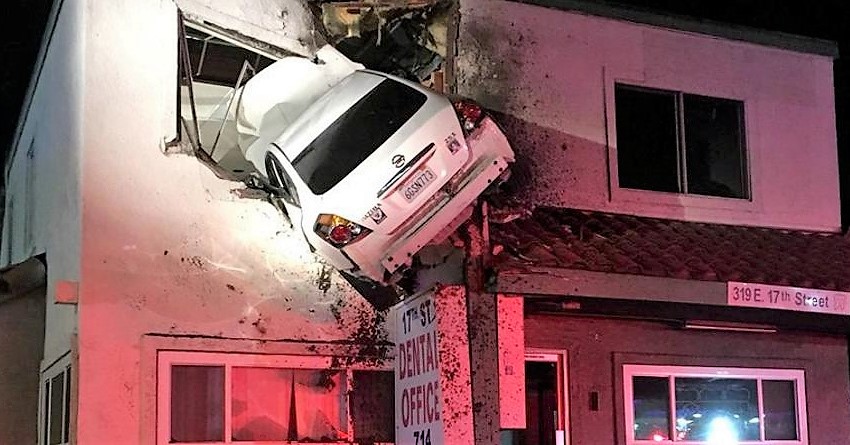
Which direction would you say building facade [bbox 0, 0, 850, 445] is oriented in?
toward the camera
